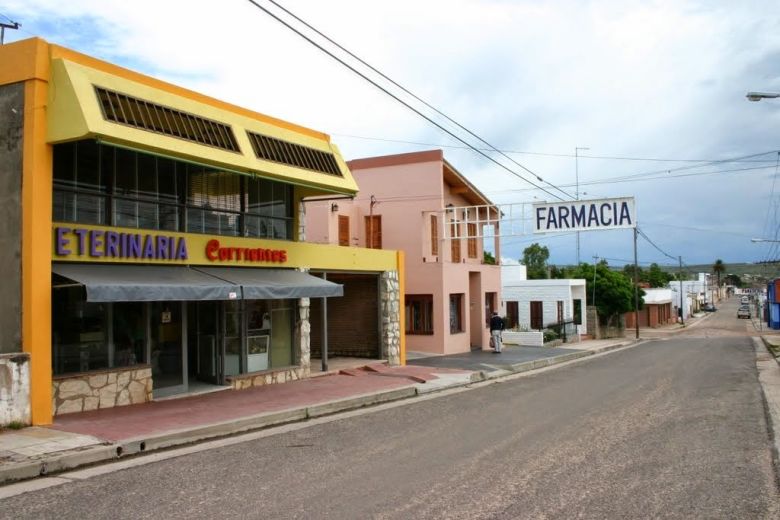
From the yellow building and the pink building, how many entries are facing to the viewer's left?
0

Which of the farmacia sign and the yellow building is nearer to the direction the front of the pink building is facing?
the farmacia sign

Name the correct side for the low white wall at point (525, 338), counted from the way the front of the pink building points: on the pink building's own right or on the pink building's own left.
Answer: on the pink building's own left

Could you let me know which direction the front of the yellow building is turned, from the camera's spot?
facing the viewer and to the right of the viewer

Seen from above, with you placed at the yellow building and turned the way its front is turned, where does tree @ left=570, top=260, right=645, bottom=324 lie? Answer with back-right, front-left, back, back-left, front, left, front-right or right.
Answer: left

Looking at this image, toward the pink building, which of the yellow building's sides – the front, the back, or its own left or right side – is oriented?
left

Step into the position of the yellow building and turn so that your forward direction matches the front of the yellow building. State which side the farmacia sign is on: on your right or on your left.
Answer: on your left

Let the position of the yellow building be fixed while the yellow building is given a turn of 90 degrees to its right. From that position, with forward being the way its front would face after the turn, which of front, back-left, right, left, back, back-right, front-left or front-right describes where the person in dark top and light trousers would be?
back

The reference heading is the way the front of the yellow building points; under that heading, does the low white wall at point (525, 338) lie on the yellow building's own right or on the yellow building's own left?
on the yellow building's own left

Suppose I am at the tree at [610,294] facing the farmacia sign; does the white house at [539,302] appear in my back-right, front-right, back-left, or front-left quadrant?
front-right

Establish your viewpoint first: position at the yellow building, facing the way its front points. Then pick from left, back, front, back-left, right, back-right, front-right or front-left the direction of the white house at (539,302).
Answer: left

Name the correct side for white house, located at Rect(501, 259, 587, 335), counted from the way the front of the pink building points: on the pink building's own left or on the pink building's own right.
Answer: on the pink building's own left
